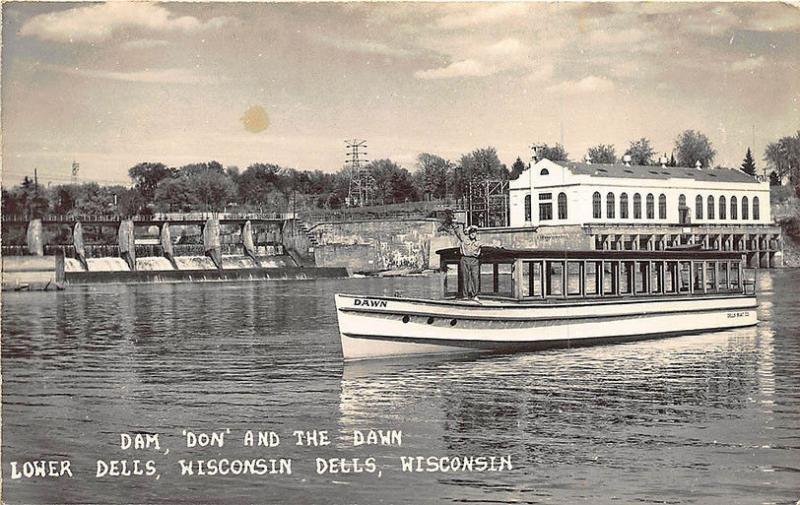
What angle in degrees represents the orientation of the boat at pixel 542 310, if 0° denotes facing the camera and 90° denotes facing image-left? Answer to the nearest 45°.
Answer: approximately 45°
